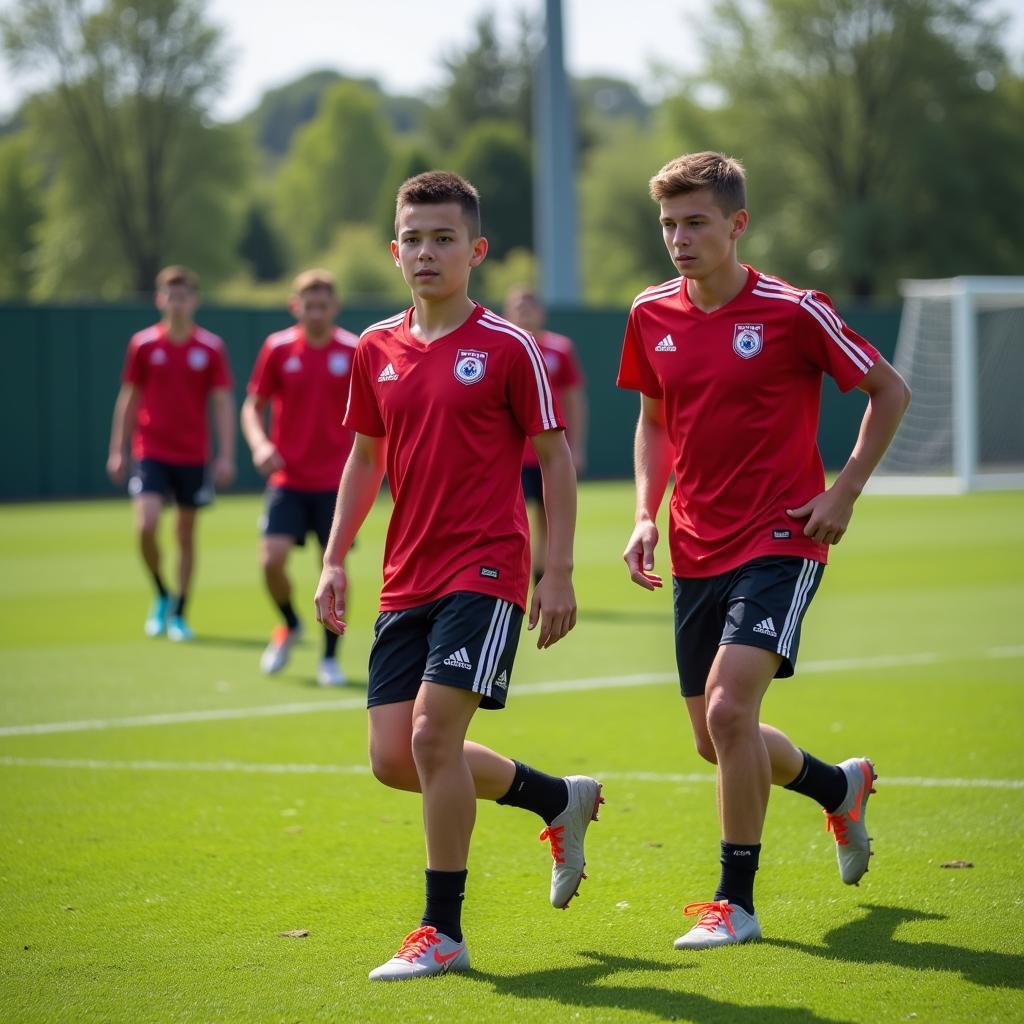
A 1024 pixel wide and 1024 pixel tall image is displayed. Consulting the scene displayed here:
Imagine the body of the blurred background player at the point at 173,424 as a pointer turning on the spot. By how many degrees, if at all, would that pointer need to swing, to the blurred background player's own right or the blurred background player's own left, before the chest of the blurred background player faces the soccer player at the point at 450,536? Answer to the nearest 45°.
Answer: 0° — they already face them

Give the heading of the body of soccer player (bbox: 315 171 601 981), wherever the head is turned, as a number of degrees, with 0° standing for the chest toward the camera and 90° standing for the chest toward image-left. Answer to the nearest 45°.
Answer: approximately 45°

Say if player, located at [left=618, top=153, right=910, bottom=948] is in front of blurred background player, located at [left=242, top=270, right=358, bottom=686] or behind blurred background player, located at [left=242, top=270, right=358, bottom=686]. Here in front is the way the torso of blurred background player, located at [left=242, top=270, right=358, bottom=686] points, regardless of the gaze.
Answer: in front

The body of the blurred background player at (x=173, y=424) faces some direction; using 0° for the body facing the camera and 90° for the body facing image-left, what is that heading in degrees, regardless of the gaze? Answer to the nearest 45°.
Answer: approximately 0°

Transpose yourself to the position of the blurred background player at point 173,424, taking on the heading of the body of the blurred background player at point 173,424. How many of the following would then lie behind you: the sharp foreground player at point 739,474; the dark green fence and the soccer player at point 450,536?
1

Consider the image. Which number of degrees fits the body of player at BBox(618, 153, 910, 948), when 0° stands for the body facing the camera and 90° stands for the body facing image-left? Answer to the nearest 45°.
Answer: approximately 45°

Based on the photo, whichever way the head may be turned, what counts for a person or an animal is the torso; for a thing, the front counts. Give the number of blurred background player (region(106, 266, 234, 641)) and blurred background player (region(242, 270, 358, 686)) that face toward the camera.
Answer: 2

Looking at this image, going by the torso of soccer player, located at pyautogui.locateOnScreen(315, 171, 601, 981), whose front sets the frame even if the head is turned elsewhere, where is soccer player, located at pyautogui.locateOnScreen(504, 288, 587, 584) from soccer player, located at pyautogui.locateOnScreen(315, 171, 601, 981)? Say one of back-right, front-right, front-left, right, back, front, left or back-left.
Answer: back-right

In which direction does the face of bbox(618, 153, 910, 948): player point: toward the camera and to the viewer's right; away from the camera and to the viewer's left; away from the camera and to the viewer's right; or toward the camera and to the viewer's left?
toward the camera and to the viewer's left

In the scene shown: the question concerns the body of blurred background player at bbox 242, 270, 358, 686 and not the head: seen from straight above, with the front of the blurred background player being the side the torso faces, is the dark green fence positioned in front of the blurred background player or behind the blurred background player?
behind

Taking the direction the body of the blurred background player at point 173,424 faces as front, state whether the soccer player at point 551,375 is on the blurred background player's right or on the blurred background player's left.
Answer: on the blurred background player's left
